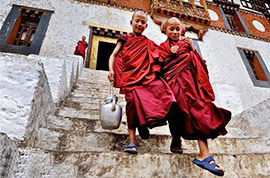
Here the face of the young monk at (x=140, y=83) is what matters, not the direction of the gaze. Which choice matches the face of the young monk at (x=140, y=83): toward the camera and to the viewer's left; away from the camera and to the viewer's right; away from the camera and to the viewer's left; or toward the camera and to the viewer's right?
toward the camera and to the viewer's right

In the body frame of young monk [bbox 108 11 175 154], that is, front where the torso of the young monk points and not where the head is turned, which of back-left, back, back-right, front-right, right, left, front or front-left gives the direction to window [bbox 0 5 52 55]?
back-right

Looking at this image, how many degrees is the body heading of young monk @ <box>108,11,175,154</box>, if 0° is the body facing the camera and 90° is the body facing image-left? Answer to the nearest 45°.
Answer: approximately 0°

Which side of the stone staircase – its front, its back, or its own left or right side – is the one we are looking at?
front

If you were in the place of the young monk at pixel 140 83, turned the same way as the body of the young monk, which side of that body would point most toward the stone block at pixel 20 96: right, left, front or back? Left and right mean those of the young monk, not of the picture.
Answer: right

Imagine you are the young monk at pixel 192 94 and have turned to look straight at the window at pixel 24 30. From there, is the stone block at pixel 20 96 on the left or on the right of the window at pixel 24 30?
left

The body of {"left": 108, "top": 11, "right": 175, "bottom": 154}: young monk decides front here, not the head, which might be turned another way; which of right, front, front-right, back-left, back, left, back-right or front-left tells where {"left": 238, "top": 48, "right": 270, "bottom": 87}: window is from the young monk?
back-left

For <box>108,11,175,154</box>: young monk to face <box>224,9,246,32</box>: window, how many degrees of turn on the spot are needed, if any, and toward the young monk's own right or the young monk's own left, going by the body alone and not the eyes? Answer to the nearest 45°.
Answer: approximately 135° to the young monk's own left
